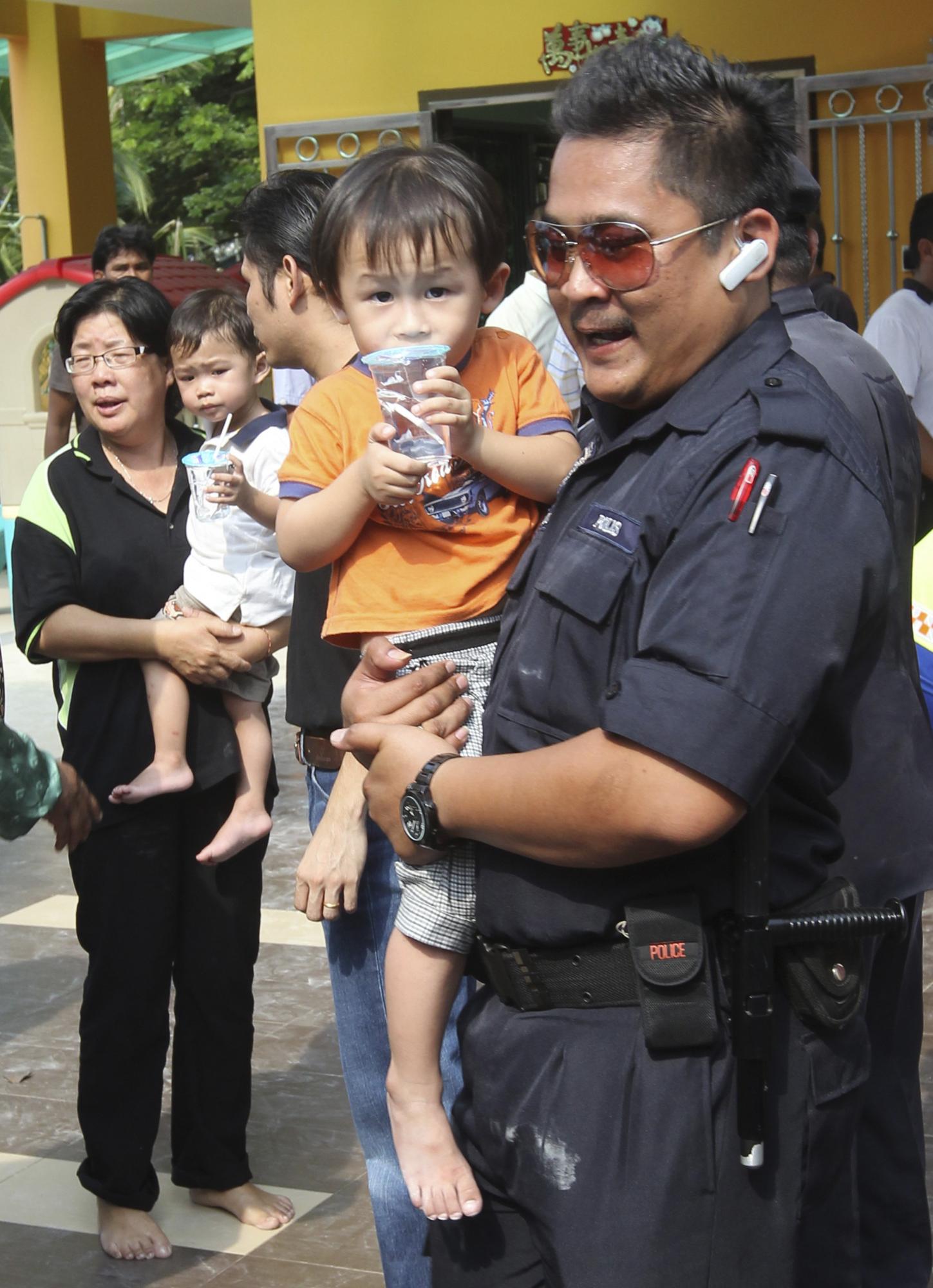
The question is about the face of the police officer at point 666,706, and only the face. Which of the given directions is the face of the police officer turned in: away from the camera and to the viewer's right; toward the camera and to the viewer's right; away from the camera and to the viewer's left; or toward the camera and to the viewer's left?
toward the camera and to the viewer's left

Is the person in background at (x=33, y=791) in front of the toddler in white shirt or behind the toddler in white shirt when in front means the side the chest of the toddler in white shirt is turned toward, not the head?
in front

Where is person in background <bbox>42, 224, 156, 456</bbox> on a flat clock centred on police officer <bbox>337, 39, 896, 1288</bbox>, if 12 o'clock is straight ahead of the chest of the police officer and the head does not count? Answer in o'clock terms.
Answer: The person in background is roughly at 4 o'clock from the police officer.

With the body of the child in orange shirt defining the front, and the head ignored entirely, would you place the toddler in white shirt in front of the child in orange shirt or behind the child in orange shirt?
behind

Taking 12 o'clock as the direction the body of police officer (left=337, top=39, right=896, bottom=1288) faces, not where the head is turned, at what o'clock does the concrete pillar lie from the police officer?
The concrete pillar is roughly at 4 o'clock from the police officer.

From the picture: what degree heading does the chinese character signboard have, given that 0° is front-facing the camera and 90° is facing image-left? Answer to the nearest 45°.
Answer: approximately 0°

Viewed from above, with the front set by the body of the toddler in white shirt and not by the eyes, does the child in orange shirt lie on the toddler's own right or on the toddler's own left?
on the toddler's own left

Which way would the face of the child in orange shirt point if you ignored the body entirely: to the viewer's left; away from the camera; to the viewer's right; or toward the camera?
toward the camera

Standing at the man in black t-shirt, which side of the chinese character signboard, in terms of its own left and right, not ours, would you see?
front

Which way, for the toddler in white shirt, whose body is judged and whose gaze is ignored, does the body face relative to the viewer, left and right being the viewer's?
facing the viewer and to the left of the viewer

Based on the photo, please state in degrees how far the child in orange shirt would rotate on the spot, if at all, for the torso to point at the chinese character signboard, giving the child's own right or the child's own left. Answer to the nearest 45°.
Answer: approximately 180°

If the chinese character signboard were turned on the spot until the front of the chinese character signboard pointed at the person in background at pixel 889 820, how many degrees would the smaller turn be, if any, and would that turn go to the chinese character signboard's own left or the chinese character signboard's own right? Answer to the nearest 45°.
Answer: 0° — it already faces them

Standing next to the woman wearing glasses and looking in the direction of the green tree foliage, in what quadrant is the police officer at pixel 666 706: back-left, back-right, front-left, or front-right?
back-right

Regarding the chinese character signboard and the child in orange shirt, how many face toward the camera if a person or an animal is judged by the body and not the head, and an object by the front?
2

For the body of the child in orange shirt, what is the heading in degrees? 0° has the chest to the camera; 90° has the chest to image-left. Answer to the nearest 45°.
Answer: approximately 0°

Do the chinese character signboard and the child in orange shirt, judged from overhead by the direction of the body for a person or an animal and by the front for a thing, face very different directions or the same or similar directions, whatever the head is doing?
same or similar directions
